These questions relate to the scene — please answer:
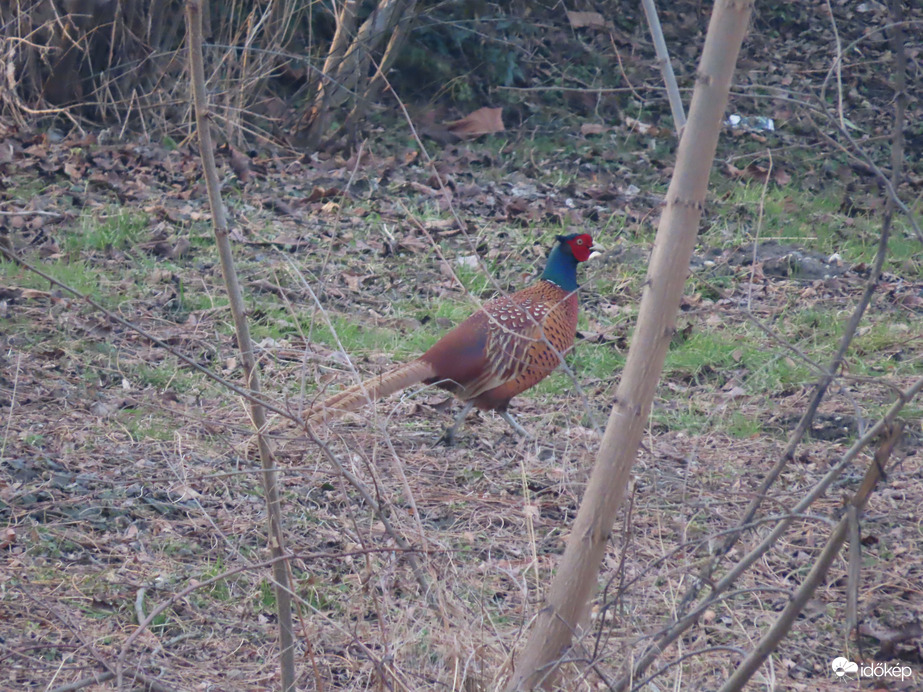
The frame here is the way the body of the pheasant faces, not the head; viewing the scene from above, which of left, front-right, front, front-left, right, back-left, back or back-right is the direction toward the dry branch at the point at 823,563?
right

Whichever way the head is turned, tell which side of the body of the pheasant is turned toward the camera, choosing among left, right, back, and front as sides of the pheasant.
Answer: right

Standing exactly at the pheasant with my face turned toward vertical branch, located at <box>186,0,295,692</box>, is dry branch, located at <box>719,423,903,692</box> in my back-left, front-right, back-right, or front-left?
front-left

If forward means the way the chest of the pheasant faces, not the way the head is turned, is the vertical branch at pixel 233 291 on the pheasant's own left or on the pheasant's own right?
on the pheasant's own right

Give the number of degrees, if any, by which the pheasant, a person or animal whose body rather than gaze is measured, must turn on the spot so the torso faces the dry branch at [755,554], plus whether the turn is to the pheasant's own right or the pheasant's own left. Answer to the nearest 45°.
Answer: approximately 90° to the pheasant's own right

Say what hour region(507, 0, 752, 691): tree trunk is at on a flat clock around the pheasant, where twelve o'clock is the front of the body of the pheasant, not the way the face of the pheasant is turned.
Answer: The tree trunk is roughly at 3 o'clock from the pheasant.
